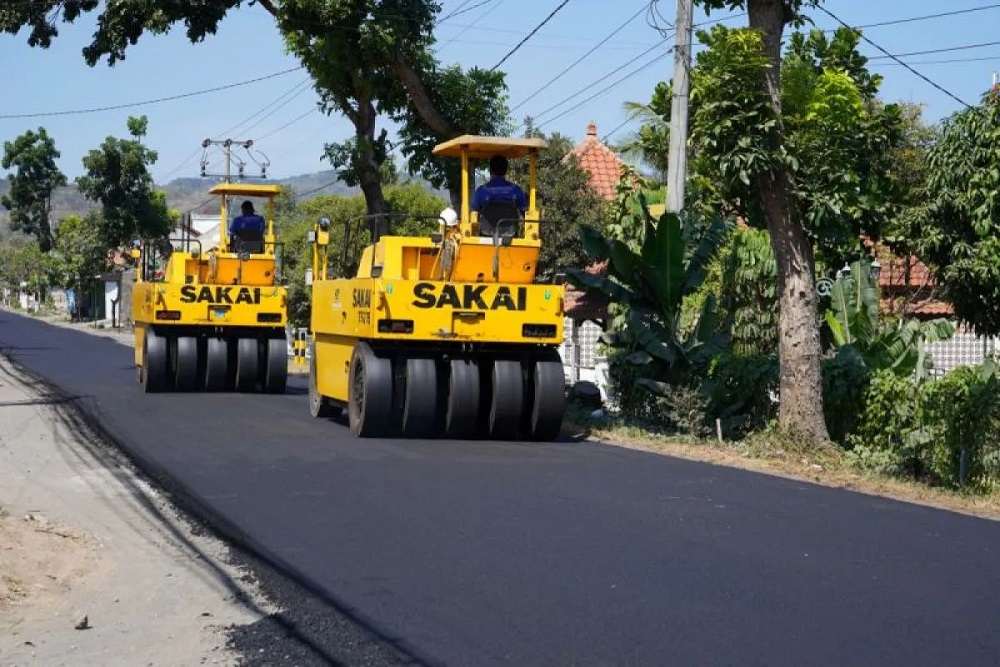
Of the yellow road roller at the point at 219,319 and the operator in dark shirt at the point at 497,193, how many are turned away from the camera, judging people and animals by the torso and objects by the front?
2

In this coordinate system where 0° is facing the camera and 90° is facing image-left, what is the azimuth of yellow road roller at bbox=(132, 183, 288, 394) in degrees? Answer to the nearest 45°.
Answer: approximately 180°

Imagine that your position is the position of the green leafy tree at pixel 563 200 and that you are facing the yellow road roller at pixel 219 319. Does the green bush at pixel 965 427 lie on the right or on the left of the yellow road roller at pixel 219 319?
left

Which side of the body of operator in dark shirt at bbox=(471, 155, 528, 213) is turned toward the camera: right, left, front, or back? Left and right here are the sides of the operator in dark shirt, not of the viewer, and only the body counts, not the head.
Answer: back

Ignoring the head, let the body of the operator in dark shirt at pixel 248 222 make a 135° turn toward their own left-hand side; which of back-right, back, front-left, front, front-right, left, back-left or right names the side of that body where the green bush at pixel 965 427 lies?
left

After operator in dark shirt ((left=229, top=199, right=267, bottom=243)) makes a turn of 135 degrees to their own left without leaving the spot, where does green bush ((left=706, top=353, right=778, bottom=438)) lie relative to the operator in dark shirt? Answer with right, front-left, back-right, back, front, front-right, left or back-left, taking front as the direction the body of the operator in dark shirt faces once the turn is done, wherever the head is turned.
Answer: left

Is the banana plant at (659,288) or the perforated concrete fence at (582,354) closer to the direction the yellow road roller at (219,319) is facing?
the perforated concrete fence
